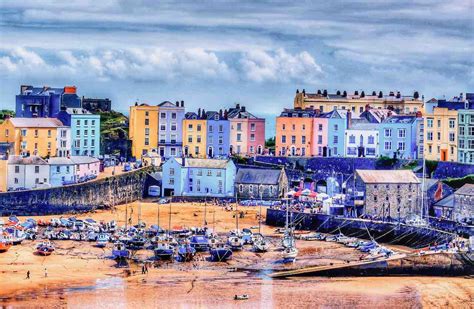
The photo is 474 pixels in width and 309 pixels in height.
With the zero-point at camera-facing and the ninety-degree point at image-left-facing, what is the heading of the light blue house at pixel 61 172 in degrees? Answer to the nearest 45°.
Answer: approximately 0°

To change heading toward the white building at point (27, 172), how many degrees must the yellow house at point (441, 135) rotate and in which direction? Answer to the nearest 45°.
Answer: approximately 45° to its right

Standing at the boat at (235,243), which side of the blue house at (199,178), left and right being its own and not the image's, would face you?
front

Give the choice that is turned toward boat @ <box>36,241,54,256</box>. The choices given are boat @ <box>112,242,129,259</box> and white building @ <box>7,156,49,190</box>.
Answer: the white building

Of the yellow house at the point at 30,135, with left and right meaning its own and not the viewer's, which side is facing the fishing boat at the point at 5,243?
front

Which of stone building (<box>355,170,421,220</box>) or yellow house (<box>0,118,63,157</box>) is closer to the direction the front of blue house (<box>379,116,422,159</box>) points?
the stone building

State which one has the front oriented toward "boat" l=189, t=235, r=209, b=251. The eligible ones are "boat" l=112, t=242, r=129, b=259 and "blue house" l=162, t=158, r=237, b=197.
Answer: the blue house

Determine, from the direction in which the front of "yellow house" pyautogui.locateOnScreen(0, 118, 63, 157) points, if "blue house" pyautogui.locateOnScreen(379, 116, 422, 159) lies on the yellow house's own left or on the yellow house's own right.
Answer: on the yellow house's own left
